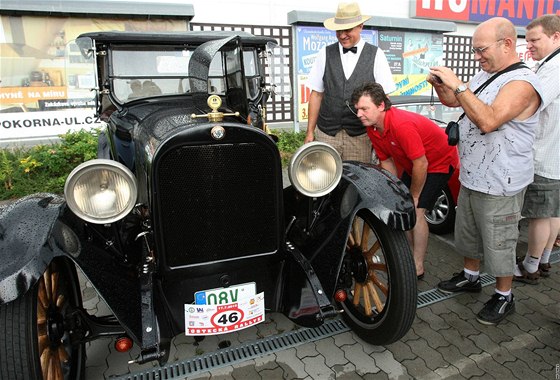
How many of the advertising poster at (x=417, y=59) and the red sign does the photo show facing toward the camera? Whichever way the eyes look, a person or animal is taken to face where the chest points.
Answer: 2

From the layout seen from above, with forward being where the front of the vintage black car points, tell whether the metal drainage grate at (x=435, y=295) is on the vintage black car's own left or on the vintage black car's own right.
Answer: on the vintage black car's own left

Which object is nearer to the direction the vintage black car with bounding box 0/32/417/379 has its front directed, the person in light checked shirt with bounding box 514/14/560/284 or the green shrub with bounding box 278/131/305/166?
the person in light checked shirt

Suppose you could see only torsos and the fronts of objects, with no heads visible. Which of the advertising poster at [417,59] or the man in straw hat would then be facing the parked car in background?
the advertising poster

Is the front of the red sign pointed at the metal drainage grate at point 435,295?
yes

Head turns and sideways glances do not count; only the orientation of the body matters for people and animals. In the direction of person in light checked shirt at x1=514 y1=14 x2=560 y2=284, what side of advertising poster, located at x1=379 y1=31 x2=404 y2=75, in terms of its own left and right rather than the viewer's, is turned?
front
